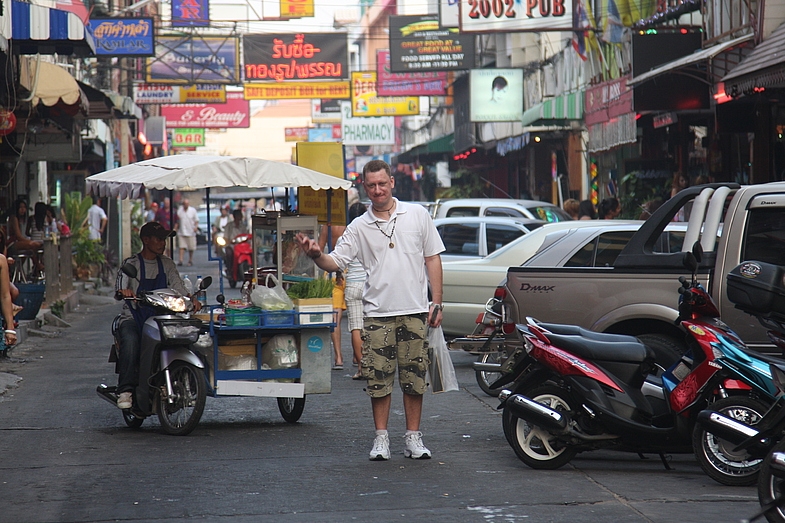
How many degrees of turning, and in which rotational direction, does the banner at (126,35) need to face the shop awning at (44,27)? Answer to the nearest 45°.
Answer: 0° — it already faces it

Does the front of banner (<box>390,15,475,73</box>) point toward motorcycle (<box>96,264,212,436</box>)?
yes

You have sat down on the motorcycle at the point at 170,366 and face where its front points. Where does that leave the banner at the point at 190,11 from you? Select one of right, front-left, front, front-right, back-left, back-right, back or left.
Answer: back-left

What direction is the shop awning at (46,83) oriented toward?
to the viewer's right

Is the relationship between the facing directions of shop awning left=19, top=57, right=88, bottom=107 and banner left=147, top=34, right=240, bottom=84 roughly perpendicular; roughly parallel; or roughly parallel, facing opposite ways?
roughly perpendicular

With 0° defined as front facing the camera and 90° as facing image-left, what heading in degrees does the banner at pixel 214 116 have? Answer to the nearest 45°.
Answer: approximately 0°
